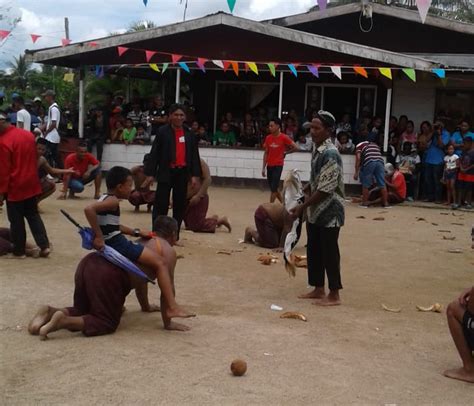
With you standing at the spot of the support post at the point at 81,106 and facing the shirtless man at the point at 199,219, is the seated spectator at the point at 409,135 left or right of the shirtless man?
left

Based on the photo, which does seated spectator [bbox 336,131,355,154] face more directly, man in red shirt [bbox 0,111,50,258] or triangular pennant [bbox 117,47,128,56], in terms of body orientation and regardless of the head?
the man in red shirt

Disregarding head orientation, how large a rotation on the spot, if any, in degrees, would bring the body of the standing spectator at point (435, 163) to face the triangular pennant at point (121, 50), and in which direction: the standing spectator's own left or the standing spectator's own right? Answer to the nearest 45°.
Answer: approximately 90° to the standing spectator's own right

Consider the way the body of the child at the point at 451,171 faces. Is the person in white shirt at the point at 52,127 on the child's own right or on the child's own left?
on the child's own right

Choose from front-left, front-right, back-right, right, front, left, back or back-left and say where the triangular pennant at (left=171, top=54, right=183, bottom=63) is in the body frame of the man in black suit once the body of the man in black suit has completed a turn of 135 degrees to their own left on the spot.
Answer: front-left

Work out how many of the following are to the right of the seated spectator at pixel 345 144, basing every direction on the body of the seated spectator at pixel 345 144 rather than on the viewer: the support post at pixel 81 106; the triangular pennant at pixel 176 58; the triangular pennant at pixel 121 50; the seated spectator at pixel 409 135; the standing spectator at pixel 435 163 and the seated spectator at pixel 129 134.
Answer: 4

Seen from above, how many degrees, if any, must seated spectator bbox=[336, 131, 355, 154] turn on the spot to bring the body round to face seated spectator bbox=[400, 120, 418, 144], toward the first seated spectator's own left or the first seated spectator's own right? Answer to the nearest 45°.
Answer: approximately 90° to the first seated spectator's own left

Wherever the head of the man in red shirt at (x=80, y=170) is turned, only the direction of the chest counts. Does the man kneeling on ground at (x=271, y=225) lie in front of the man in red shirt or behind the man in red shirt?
in front

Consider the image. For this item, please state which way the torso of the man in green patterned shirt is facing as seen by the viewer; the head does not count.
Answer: to the viewer's left
